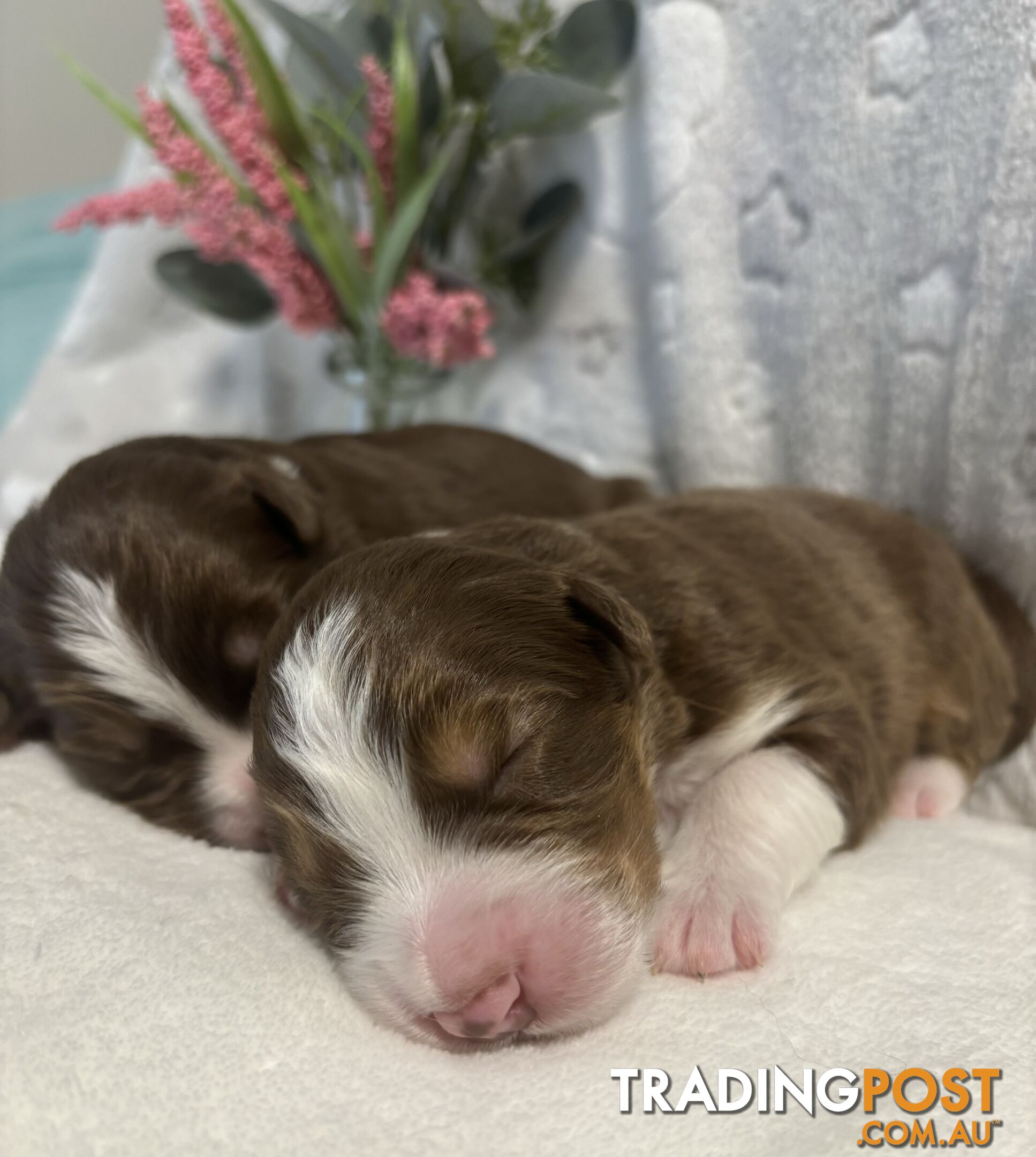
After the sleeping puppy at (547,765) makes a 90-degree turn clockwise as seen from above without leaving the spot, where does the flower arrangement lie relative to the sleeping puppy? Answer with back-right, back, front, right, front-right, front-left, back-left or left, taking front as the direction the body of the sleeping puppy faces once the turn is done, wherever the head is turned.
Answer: front-right

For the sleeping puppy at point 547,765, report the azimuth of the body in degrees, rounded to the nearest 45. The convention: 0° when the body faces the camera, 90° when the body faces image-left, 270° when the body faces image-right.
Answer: approximately 45°

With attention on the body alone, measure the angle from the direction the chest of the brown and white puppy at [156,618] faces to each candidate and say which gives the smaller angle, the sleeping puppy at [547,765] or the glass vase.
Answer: the sleeping puppy

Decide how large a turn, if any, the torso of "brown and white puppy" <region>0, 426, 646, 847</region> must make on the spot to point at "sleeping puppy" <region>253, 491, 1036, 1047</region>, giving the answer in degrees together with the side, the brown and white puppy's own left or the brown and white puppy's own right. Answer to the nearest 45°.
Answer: approximately 90° to the brown and white puppy's own left

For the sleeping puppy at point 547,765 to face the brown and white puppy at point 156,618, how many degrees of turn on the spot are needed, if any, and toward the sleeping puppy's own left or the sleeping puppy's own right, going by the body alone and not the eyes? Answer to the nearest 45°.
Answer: approximately 90° to the sleeping puppy's own right

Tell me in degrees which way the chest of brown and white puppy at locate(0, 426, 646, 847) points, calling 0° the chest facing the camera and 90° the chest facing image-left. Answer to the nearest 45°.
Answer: approximately 45°

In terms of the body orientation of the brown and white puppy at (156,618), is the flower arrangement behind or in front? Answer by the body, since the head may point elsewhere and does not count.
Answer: behind
